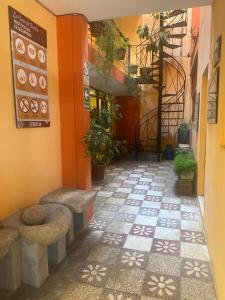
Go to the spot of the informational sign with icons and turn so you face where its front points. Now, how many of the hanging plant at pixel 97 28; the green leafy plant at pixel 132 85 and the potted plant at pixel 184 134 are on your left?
3

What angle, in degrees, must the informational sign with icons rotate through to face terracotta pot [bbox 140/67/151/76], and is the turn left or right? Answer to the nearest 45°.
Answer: approximately 90° to its left

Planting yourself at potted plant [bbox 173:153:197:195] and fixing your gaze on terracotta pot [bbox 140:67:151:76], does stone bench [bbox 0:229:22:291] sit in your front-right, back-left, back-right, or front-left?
back-left

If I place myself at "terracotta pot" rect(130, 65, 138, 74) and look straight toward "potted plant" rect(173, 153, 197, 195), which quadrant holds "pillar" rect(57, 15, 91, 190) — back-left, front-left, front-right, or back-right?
front-right

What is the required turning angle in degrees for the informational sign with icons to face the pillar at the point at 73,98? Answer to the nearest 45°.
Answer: approximately 90° to its left

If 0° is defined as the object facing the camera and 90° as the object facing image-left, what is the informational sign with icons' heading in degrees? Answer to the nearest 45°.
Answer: approximately 315°

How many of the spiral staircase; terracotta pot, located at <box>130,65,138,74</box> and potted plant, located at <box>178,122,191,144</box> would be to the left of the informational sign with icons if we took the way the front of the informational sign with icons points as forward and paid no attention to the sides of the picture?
3

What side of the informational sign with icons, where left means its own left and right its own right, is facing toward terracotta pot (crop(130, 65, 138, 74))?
left

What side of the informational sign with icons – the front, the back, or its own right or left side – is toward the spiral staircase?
left

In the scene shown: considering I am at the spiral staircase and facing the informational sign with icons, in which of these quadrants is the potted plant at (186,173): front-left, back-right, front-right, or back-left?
front-left

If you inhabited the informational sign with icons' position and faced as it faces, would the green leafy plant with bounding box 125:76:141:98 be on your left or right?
on your left
